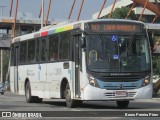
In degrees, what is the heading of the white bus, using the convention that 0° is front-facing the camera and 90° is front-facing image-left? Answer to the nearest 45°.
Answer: approximately 315°
